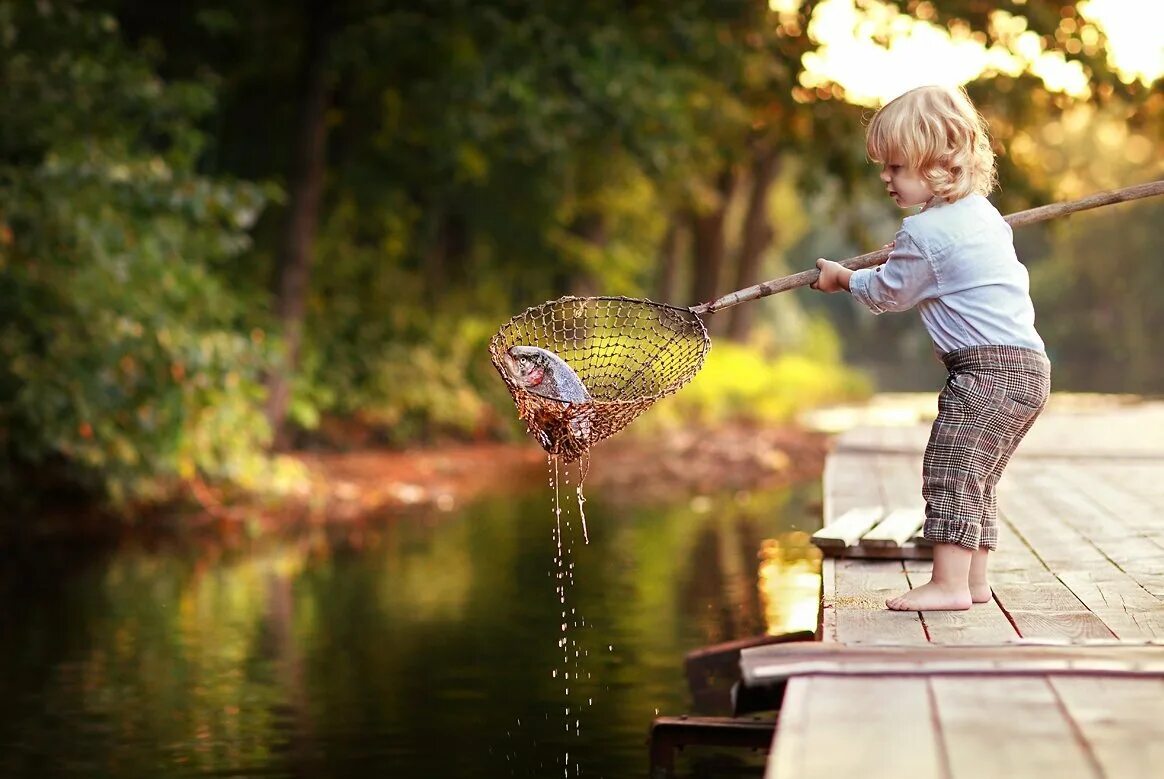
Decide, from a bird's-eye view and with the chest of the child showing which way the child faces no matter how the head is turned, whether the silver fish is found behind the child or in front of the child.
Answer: in front

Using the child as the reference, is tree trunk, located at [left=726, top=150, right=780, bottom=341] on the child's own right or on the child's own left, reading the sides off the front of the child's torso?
on the child's own right

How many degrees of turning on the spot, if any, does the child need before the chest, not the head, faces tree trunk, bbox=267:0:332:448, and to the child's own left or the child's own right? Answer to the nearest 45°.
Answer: approximately 45° to the child's own right

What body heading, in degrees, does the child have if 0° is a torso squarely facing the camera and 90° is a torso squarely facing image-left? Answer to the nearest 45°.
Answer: approximately 90°

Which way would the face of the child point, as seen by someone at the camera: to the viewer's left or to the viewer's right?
to the viewer's left

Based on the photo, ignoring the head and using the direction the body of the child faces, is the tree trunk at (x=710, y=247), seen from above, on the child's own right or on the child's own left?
on the child's own right

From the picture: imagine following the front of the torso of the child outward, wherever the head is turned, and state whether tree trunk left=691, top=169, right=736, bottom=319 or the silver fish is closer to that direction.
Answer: the silver fish

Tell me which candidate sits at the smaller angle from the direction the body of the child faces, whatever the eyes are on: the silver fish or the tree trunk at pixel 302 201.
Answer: the silver fish
